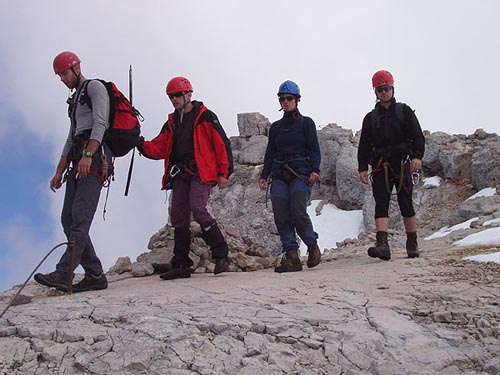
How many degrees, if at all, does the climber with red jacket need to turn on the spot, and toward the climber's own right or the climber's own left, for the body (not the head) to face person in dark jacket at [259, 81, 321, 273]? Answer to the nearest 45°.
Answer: approximately 135° to the climber's own left

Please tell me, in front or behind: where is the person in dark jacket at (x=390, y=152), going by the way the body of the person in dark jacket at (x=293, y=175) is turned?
behind

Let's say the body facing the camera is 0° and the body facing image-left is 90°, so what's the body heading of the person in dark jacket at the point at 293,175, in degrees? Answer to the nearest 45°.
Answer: approximately 45°

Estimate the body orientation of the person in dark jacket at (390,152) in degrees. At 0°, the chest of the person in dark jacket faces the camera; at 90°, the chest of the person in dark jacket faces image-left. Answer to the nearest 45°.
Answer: approximately 0°

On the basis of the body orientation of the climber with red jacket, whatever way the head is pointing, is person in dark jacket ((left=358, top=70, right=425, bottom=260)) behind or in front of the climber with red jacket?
behind

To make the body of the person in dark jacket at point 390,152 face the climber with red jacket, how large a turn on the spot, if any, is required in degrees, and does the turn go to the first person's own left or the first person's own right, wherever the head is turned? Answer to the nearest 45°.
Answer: approximately 45° to the first person's own right

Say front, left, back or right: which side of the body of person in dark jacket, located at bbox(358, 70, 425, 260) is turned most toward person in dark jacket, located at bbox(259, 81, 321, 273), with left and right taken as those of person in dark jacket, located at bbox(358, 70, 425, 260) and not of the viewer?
right
